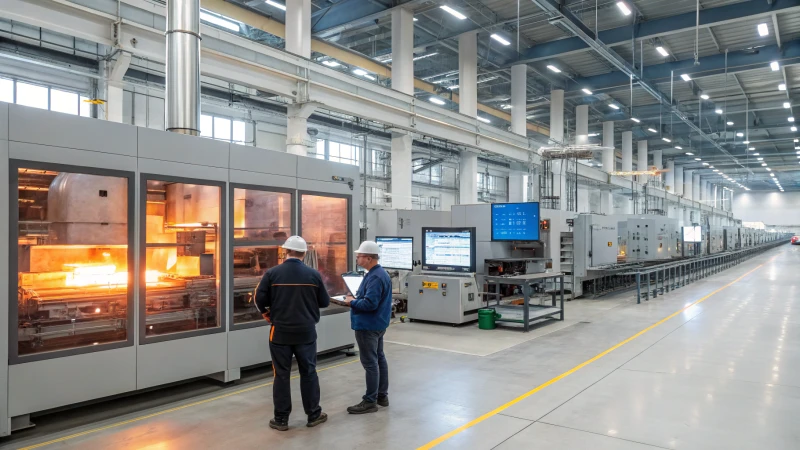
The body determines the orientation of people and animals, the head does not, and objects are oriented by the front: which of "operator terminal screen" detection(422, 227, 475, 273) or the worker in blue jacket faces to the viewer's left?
the worker in blue jacket

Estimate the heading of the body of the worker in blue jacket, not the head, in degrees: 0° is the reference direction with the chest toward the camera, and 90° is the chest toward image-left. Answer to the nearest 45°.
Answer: approximately 90°

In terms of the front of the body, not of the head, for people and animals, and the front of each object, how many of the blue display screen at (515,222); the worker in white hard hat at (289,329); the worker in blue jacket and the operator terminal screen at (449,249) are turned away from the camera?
1

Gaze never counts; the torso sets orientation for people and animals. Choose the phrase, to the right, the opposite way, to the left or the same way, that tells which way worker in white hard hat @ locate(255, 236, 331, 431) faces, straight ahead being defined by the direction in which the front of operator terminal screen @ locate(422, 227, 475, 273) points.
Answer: the opposite way

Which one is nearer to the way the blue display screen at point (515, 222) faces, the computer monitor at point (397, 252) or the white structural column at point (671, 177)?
the computer monitor

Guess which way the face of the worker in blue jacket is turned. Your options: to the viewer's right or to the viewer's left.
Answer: to the viewer's left

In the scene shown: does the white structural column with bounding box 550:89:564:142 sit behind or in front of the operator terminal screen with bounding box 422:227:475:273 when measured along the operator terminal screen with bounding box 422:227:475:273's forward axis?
behind

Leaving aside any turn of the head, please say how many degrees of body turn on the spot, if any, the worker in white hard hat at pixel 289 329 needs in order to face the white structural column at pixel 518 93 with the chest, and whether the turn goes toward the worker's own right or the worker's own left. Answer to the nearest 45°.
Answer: approximately 45° to the worker's own right

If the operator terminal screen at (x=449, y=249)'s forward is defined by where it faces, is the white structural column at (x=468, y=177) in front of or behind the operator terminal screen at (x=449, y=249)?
behind

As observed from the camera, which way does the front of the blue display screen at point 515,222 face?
facing the viewer

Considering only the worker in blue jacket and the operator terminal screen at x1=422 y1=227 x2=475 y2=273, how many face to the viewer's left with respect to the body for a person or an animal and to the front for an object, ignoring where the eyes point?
1

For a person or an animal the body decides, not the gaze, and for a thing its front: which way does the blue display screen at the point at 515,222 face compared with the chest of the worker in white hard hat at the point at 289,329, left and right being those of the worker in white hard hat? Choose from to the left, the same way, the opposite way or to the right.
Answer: the opposite way

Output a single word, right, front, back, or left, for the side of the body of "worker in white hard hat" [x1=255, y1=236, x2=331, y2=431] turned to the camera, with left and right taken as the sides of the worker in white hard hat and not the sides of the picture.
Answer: back

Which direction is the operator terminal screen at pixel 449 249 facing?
toward the camera
